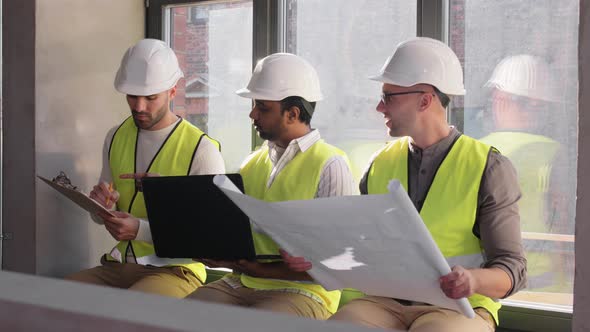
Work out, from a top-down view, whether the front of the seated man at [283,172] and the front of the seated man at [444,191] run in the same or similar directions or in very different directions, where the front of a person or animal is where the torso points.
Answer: same or similar directions

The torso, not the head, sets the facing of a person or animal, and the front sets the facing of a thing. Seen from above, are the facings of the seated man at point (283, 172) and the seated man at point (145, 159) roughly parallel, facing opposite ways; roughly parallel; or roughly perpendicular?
roughly parallel

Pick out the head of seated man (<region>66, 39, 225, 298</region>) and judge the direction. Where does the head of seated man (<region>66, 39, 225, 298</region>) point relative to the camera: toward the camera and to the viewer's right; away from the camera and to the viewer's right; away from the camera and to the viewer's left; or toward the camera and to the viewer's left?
toward the camera and to the viewer's left

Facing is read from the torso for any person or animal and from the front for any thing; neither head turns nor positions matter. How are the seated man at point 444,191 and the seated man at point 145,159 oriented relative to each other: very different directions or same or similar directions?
same or similar directions

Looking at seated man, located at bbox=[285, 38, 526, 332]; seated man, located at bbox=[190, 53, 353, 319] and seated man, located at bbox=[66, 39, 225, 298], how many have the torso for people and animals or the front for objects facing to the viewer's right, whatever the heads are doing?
0

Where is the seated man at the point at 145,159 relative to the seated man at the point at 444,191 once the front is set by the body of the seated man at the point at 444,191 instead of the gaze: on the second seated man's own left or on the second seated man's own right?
on the second seated man's own right

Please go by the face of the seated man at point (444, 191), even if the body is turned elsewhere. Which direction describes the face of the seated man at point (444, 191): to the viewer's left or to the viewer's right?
to the viewer's left

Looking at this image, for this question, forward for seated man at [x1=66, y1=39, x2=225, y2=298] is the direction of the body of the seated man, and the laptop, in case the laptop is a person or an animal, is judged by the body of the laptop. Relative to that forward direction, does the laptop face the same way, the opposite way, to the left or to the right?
the opposite way

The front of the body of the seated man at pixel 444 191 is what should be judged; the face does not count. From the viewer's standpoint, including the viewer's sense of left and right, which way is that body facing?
facing the viewer and to the left of the viewer

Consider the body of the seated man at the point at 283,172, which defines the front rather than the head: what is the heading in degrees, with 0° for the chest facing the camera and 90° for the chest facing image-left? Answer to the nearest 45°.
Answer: approximately 45°

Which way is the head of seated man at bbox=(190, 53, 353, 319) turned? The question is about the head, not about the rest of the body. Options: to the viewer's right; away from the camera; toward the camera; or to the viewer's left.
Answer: to the viewer's left

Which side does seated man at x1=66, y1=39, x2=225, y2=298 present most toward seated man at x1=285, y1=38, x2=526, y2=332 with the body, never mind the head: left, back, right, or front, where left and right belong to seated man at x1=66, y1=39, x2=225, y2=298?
left
